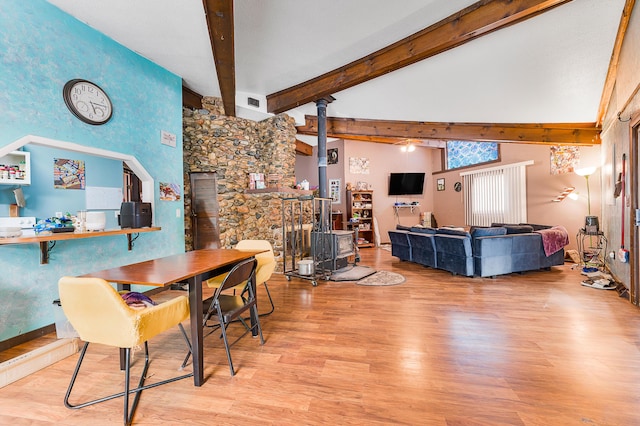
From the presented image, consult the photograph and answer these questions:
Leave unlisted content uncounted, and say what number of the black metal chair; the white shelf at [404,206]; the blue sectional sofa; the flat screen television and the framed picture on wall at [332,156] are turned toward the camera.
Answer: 3

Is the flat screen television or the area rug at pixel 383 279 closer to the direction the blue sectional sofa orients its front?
the flat screen television

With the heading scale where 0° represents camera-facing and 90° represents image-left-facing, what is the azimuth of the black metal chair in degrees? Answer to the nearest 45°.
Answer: approximately 135°

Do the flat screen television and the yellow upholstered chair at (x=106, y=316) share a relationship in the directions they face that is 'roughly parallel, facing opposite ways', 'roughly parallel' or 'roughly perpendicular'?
roughly parallel, facing opposite ways

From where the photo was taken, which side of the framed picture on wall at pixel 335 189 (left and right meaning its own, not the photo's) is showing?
front

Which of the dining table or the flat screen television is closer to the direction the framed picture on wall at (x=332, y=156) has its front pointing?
the dining table

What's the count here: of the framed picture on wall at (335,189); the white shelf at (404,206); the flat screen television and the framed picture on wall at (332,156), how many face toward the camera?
4

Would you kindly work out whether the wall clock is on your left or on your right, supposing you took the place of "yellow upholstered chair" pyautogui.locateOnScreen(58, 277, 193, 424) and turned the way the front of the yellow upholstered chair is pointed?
on your left

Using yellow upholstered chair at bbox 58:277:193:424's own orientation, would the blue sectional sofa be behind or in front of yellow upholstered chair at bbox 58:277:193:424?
in front

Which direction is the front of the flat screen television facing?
toward the camera

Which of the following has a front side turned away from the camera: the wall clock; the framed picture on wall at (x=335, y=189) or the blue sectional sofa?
the blue sectional sofa

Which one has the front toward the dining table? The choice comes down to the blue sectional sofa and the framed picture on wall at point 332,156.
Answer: the framed picture on wall

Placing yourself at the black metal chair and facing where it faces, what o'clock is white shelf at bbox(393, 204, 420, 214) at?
The white shelf is roughly at 3 o'clock from the black metal chair.

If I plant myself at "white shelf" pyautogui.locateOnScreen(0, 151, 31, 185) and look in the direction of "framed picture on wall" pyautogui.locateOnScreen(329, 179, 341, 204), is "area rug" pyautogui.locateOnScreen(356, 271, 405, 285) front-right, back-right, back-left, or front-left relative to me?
front-right

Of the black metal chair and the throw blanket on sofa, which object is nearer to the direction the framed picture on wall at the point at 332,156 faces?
the black metal chair

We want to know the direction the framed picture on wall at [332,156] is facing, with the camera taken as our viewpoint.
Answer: facing the viewer

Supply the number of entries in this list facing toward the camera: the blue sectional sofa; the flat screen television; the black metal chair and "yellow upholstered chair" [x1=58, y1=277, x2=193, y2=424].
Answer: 1

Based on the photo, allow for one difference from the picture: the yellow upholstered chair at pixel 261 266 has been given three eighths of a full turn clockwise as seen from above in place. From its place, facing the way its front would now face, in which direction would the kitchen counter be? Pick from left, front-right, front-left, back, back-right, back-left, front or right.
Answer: left

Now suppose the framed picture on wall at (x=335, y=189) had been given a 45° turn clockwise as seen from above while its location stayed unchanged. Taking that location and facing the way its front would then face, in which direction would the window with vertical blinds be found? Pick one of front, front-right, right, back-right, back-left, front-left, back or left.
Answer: back-left

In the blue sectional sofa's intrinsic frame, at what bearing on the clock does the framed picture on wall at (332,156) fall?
The framed picture on wall is roughly at 10 o'clock from the blue sectional sofa.

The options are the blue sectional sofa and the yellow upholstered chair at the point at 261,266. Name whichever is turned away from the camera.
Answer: the blue sectional sofa

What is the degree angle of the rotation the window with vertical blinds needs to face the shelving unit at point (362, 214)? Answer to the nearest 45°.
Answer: approximately 45° to its right
